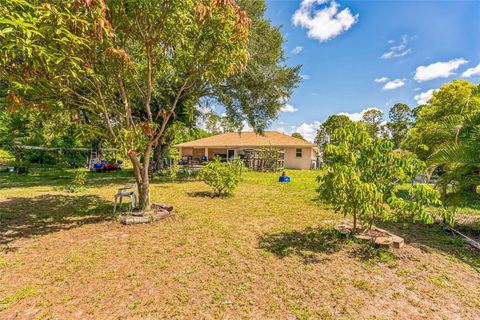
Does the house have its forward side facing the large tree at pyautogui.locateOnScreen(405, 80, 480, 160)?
no

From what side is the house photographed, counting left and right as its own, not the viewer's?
back

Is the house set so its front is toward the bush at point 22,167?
no

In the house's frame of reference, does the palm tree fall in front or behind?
behind

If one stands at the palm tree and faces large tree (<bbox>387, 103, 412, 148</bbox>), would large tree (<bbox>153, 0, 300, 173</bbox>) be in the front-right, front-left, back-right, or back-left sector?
front-left

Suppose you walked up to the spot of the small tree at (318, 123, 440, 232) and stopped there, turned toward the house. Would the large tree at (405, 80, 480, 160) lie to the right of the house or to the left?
right

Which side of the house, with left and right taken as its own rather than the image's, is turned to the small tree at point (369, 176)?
back
